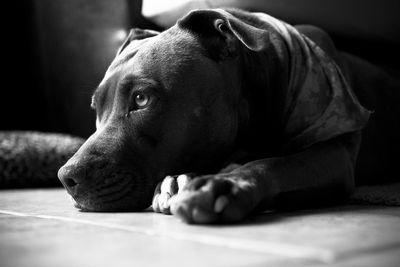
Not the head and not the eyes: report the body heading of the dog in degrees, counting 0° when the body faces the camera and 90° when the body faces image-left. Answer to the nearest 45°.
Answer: approximately 45°
